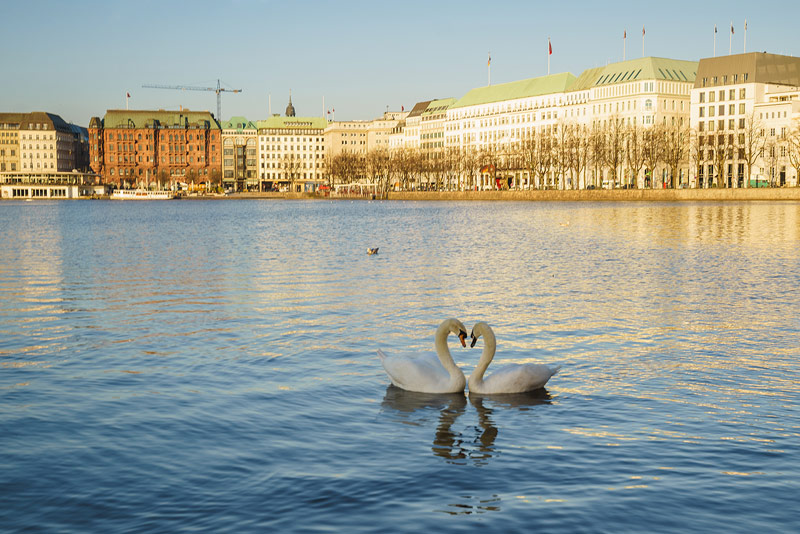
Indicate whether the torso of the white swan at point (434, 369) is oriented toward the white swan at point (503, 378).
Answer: yes

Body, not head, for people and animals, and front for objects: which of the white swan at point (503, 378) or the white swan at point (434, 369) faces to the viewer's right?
the white swan at point (434, 369)

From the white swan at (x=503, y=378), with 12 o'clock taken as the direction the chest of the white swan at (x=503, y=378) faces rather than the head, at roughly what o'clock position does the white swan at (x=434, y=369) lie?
the white swan at (x=434, y=369) is roughly at 12 o'clock from the white swan at (x=503, y=378).

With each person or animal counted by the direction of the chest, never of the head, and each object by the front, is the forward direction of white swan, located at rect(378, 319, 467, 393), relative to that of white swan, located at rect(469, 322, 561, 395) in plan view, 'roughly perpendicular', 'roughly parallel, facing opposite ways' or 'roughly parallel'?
roughly parallel, facing opposite ways

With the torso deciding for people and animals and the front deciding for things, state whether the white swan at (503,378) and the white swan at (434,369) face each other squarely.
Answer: yes

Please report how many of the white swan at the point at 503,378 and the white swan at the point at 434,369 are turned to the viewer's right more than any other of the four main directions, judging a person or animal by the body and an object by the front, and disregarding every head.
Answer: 1

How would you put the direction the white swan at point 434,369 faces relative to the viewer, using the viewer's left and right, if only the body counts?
facing to the right of the viewer

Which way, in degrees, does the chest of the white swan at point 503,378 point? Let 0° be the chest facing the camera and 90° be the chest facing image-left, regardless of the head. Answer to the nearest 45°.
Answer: approximately 90°
